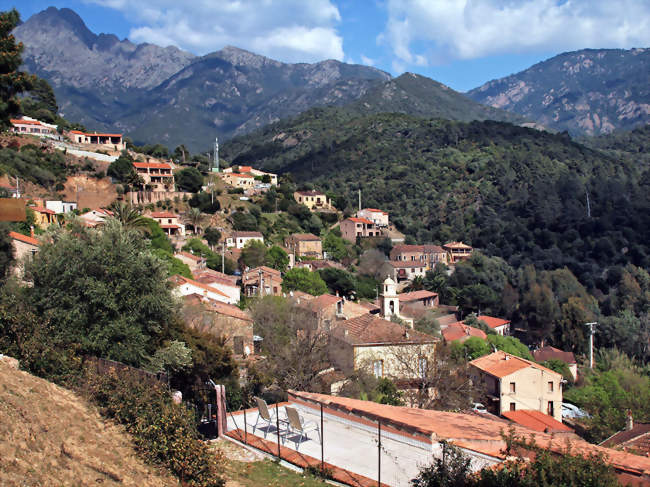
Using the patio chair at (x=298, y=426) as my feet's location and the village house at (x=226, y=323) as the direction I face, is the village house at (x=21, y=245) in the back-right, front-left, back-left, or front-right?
front-left

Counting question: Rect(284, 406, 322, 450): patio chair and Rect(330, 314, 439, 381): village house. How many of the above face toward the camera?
1

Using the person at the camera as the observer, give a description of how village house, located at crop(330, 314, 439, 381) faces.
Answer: facing the viewer

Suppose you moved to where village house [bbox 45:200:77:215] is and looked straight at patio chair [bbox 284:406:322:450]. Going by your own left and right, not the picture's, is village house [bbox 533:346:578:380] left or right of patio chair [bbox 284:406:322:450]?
left

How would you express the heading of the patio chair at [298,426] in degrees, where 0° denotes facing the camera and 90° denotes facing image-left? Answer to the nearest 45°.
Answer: approximately 225°

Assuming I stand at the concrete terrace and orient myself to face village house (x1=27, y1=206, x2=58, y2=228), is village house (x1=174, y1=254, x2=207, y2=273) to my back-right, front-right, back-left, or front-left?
front-right

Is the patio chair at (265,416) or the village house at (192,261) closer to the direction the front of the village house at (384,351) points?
the patio chair

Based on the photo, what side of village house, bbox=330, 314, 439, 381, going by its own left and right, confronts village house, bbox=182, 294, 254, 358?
right

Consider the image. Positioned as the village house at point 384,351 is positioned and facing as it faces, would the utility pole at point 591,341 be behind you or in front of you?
behind

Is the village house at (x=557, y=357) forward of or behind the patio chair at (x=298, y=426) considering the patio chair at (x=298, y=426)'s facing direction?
forward

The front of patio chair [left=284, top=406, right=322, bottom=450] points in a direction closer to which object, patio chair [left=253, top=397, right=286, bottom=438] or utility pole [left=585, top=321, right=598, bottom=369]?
the utility pole

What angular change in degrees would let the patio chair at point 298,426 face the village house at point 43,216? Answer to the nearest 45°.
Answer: approximately 90° to its left

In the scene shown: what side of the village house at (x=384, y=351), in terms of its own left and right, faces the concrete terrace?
front

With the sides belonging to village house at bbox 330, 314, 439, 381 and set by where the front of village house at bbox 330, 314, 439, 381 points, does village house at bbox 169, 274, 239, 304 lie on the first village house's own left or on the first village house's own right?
on the first village house's own right

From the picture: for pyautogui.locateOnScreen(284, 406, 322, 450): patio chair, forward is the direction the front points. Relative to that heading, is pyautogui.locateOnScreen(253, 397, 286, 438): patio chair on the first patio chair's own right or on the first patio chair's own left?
on the first patio chair's own left

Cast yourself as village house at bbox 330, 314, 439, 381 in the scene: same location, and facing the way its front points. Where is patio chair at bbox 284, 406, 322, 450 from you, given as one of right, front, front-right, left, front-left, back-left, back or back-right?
front
